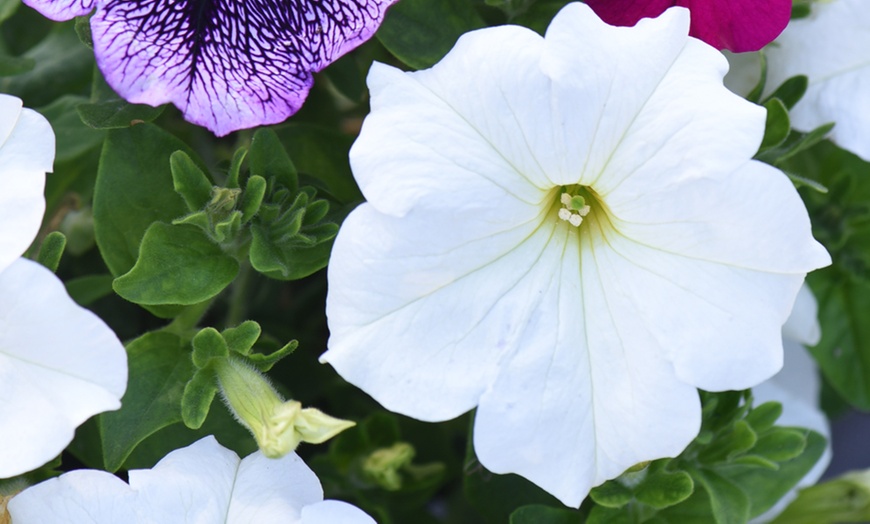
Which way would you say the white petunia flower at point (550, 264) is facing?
toward the camera

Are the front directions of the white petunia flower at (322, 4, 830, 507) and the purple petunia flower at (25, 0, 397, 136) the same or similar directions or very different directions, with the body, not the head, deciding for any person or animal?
same or similar directions

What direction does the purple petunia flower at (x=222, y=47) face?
toward the camera

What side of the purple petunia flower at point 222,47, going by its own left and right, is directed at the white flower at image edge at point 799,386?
left

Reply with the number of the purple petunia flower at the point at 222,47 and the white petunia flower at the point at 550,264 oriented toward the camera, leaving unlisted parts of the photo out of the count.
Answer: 2
